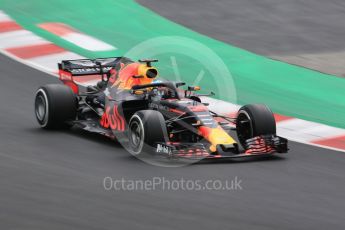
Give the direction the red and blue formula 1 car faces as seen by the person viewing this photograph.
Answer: facing the viewer and to the right of the viewer
